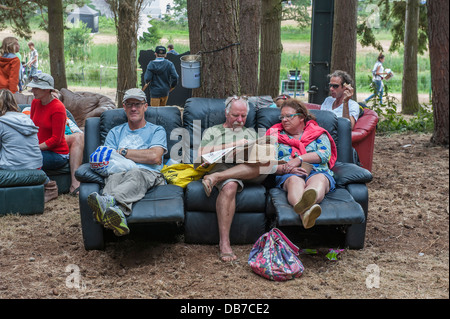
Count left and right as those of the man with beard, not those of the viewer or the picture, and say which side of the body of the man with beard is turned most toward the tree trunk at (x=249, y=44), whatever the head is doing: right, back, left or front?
back

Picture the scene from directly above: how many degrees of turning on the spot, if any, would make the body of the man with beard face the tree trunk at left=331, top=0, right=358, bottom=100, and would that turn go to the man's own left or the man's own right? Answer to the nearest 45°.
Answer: approximately 180°

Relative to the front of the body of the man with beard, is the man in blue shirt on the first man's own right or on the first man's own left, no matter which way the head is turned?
on the first man's own right

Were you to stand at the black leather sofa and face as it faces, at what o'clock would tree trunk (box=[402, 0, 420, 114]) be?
The tree trunk is roughly at 7 o'clock from the black leather sofa.

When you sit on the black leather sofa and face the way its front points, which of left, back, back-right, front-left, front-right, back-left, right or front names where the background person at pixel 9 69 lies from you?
back-right

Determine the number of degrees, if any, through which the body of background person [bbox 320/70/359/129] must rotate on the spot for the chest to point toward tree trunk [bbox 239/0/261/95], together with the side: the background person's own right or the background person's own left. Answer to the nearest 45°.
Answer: approximately 90° to the background person's own right

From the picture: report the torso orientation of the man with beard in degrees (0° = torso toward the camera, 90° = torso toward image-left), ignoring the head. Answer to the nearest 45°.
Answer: approximately 0°

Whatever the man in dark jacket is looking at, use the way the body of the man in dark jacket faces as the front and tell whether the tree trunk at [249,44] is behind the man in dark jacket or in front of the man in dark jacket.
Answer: behind

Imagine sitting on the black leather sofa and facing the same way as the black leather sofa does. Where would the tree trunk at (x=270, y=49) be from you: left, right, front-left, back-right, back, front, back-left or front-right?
back

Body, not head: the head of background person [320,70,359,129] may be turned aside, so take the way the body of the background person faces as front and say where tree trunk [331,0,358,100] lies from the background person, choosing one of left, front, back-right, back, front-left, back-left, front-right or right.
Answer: back-right
